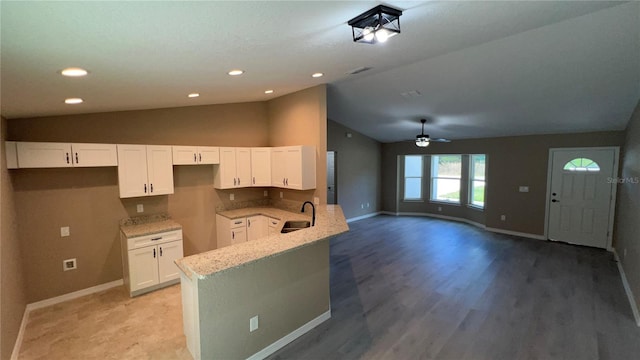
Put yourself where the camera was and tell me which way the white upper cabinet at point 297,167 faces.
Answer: facing the viewer and to the left of the viewer

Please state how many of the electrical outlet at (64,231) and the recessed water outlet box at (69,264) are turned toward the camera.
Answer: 2

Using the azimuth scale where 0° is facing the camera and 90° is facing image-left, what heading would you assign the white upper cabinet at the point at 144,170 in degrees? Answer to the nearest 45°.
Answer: approximately 0°

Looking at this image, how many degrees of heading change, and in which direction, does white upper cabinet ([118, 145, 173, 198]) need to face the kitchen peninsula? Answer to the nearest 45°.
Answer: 0° — it already faces it

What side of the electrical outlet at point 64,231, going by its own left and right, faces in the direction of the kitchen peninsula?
front

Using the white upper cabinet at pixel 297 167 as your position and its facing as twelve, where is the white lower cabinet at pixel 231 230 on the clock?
The white lower cabinet is roughly at 2 o'clock from the white upper cabinet.

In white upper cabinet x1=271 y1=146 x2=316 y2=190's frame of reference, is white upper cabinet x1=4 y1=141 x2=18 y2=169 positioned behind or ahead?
ahead

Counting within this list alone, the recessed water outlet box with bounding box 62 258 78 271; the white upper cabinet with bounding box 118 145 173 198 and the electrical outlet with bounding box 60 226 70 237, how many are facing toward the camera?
3

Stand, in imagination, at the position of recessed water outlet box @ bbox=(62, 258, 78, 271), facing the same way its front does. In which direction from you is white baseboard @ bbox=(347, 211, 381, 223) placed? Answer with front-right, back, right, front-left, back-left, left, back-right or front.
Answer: left

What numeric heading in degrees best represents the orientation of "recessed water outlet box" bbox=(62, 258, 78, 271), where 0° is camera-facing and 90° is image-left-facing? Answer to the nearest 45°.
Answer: approximately 0°
